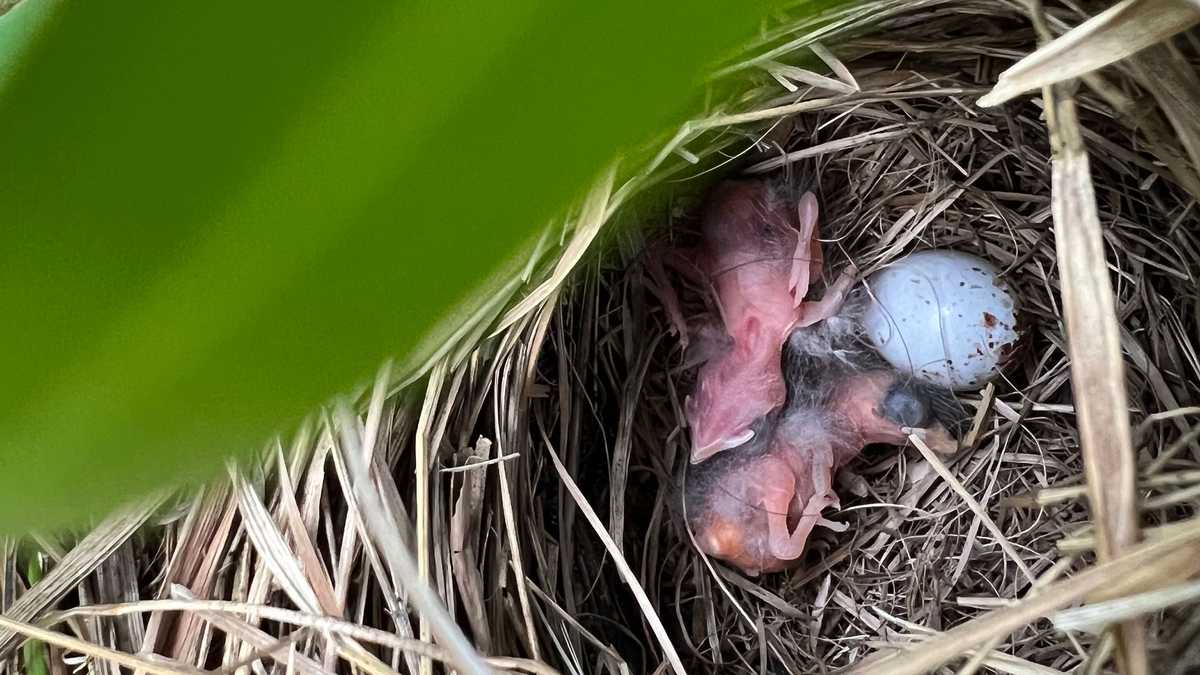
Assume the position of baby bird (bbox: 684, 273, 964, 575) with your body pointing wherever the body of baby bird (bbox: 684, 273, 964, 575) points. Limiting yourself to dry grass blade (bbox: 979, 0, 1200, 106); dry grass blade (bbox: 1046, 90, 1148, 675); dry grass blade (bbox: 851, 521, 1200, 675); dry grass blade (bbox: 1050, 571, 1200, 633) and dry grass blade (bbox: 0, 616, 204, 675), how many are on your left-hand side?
0

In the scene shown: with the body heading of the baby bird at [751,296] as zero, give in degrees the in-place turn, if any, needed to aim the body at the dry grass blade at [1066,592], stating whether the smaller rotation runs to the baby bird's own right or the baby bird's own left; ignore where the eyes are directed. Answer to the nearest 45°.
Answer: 0° — it already faces it

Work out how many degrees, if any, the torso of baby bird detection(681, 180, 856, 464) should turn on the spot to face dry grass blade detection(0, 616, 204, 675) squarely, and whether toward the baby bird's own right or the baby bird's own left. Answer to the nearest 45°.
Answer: approximately 45° to the baby bird's own right

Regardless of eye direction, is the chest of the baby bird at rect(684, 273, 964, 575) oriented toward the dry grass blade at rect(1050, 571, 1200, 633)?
no

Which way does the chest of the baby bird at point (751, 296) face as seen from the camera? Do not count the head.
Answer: toward the camera

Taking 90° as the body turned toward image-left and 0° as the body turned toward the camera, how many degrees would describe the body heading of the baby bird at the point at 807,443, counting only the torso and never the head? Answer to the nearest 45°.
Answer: approximately 270°

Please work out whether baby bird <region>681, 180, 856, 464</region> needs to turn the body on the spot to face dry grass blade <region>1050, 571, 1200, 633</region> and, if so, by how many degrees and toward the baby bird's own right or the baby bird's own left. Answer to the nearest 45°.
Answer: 0° — it already faces it

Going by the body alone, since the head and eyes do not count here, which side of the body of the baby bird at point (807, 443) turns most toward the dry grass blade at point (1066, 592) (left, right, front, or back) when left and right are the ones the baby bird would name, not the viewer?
right
